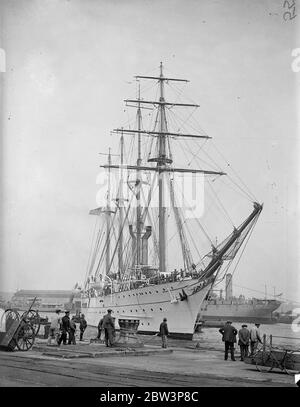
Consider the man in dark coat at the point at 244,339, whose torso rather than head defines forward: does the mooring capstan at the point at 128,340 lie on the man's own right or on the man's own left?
on the man's own left

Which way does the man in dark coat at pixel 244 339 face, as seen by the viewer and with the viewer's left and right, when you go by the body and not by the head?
facing away from the viewer

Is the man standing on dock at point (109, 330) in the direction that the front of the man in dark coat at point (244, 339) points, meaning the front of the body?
no
